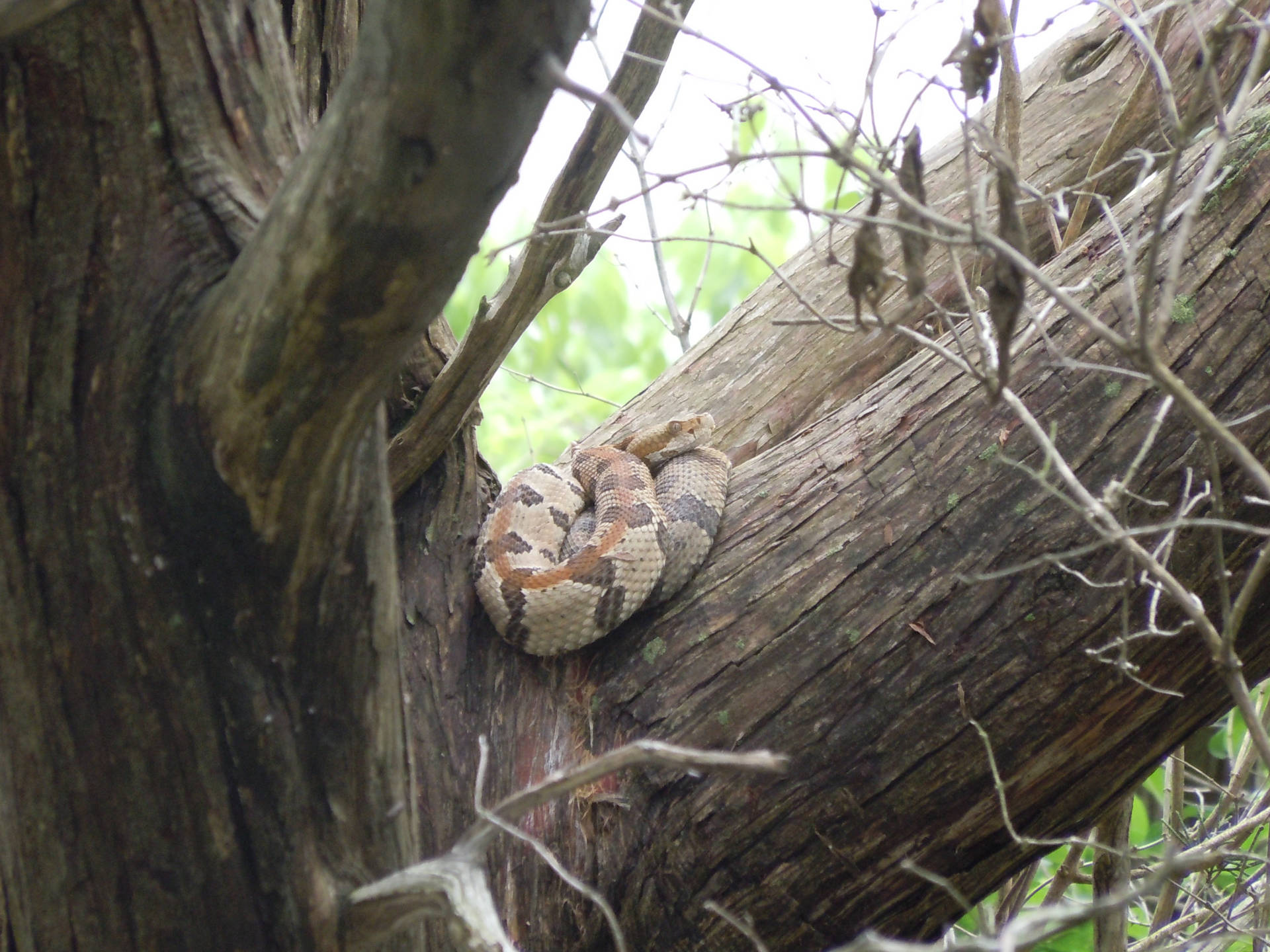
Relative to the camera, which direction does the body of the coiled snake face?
to the viewer's right
